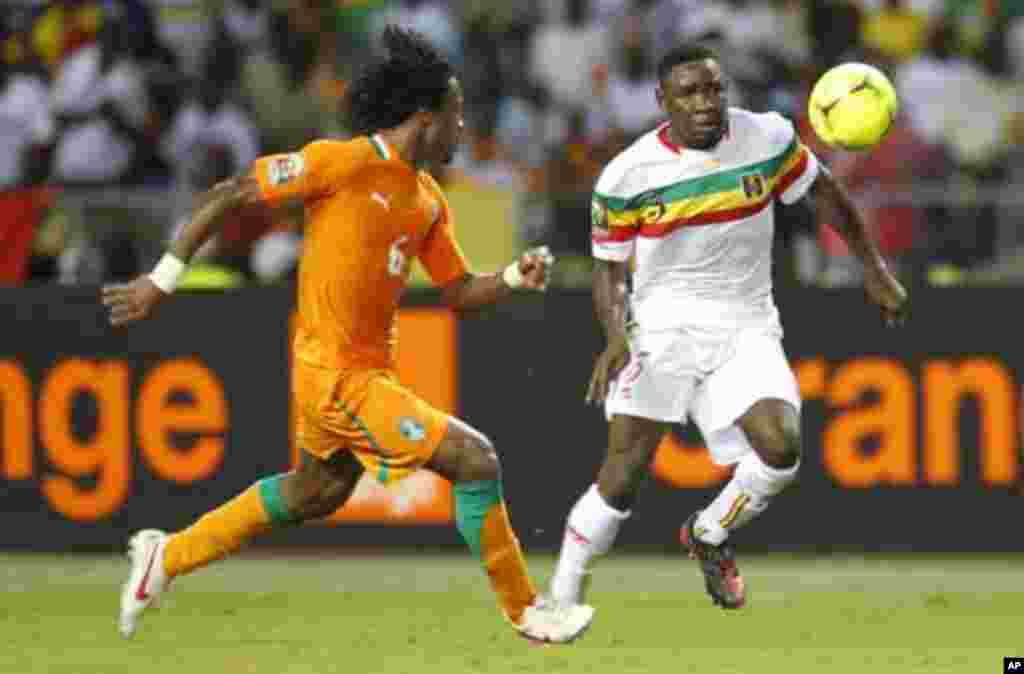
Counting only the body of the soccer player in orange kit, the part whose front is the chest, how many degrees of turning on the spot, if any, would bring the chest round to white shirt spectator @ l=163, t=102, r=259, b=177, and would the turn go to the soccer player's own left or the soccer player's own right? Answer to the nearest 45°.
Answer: approximately 90° to the soccer player's own left

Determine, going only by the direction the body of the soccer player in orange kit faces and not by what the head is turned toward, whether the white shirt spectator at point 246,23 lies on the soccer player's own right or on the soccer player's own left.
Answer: on the soccer player's own left

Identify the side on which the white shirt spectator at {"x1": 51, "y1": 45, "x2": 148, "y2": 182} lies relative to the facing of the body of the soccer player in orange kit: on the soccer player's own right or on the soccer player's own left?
on the soccer player's own left

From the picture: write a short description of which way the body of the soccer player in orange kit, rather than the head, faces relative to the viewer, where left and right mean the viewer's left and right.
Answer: facing to the right of the viewer

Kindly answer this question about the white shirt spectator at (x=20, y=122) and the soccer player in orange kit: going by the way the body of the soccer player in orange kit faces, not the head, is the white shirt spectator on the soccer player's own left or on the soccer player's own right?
on the soccer player's own left

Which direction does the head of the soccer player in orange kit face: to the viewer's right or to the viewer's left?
to the viewer's right

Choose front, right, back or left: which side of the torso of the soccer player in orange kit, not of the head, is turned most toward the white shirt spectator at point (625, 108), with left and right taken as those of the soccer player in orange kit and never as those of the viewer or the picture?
left
